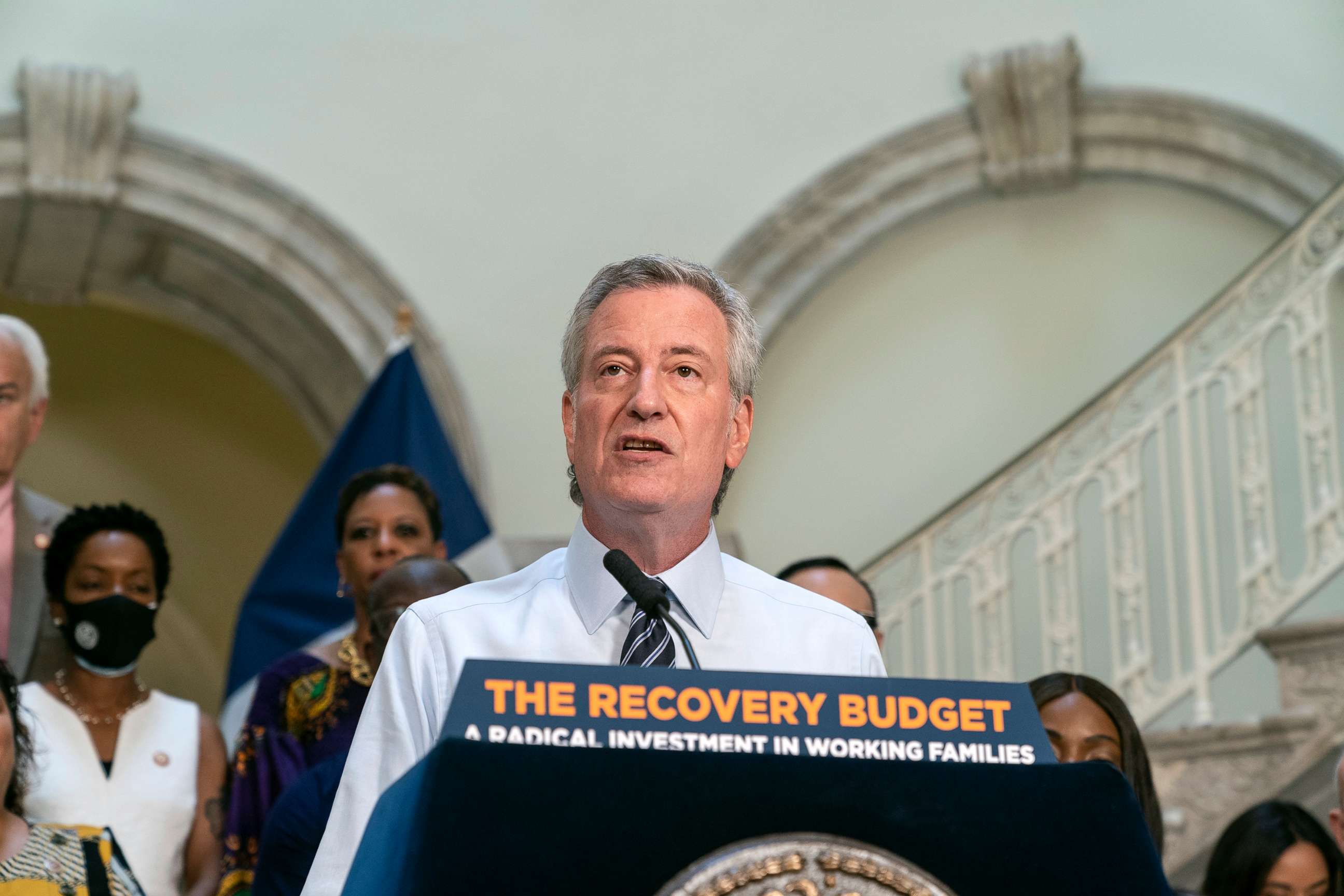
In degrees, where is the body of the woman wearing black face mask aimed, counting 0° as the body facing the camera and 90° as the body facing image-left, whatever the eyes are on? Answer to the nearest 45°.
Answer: approximately 0°

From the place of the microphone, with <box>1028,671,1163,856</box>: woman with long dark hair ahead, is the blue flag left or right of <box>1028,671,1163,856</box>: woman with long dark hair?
left

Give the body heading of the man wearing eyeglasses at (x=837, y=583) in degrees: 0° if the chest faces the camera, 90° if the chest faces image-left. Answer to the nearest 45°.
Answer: approximately 0°

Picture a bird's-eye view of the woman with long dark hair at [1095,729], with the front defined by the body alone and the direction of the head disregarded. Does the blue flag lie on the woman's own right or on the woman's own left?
on the woman's own right

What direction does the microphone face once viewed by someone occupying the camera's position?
facing away from the viewer and to the left of the viewer

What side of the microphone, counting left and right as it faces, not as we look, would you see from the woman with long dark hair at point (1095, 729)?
right

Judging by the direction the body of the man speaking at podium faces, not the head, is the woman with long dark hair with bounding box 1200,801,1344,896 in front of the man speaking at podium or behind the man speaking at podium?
behind

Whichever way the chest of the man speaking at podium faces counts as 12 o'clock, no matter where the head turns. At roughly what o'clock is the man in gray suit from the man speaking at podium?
The man in gray suit is roughly at 5 o'clock from the man speaking at podium.
